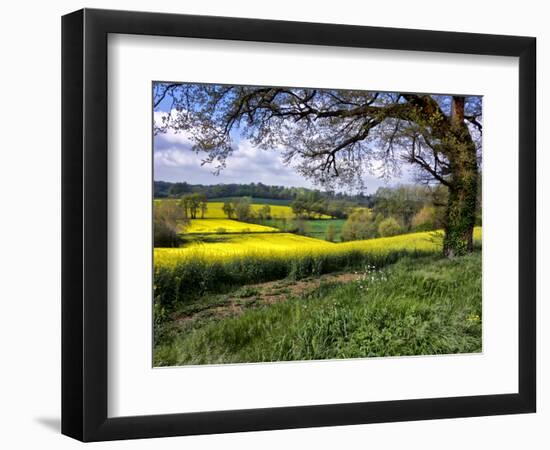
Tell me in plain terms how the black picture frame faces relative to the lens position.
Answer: facing the viewer and to the right of the viewer
